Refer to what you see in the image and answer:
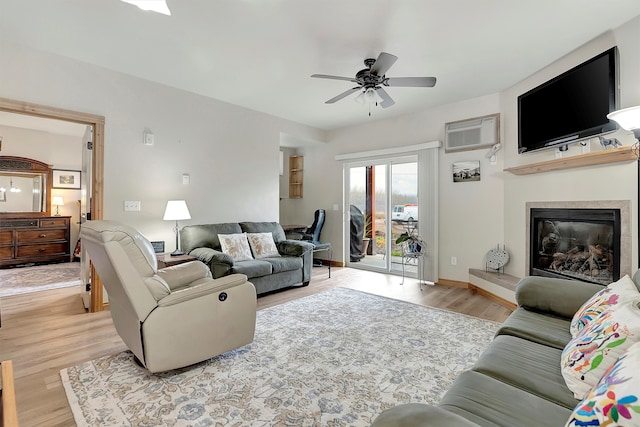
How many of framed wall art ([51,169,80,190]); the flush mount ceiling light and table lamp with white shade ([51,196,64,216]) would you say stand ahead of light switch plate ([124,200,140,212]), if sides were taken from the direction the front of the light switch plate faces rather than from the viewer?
1

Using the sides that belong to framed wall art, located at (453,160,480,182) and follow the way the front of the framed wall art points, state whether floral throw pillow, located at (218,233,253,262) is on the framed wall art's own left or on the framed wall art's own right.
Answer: on the framed wall art's own right

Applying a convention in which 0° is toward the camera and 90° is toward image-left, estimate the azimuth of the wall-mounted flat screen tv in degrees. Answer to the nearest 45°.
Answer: approximately 45°

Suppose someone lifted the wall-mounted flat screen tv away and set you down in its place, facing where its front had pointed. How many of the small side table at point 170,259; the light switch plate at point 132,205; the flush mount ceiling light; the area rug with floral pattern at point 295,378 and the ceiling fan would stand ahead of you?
5

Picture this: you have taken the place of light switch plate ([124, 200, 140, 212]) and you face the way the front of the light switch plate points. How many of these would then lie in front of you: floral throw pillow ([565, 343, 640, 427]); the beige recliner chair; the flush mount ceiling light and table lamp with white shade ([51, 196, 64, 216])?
3

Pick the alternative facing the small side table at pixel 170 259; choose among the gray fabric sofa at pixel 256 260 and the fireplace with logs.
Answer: the fireplace with logs

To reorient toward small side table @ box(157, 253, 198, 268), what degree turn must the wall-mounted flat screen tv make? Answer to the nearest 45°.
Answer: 0° — it already faces it

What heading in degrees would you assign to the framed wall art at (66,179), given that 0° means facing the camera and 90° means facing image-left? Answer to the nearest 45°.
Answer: approximately 0°

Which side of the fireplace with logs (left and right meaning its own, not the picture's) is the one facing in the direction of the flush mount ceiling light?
front

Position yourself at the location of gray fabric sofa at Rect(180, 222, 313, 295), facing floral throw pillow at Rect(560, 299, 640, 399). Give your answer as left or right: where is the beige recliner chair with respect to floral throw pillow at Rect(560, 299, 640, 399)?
right

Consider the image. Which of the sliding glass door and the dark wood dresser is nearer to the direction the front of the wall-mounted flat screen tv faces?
the dark wood dresser

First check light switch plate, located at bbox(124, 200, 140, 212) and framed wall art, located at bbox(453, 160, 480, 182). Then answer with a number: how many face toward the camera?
2

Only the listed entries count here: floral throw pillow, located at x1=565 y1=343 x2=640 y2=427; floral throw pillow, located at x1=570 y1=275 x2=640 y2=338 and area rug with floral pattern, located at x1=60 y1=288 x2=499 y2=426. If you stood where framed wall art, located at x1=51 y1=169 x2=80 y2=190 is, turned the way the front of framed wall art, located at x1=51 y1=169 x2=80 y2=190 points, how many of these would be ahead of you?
3
